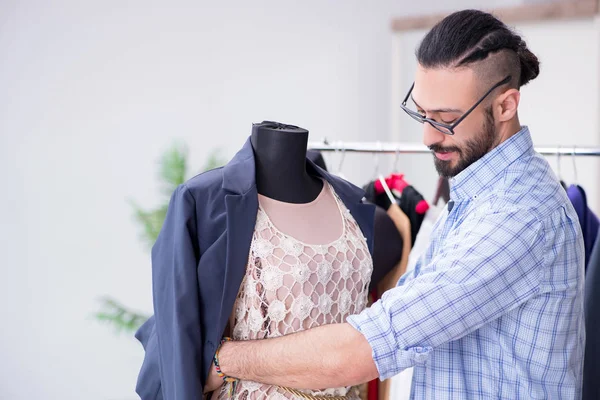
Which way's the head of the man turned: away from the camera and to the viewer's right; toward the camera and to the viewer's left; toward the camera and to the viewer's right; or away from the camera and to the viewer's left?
toward the camera and to the viewer's left

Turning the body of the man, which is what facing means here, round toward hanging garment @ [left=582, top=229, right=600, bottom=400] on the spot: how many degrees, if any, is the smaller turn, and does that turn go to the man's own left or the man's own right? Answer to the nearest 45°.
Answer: approximately 135° to the man's own right

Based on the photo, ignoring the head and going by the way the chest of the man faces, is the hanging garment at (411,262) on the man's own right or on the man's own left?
on the man's own right

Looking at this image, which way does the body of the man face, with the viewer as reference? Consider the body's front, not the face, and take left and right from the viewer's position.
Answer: facing to the left of the viewer

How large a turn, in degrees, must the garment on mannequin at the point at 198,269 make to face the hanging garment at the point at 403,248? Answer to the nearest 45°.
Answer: approximately 90° to its left

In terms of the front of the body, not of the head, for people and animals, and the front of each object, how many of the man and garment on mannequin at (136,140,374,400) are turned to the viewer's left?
1

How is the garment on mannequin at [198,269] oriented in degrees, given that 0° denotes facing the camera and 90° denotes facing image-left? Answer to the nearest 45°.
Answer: approximately 315°

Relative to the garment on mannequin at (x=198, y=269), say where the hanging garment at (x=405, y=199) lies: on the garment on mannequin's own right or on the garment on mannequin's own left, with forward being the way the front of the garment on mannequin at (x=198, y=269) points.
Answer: on the garment on mannequin's own left

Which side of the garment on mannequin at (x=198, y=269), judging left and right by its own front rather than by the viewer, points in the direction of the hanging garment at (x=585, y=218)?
left

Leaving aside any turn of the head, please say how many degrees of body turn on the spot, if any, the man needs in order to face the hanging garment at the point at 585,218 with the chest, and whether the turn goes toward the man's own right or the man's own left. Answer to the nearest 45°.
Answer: approximately 135° to the man's own right

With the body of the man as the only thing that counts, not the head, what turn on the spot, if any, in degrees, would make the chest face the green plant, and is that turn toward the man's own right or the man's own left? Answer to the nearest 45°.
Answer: approximately 45° to the man's own right
